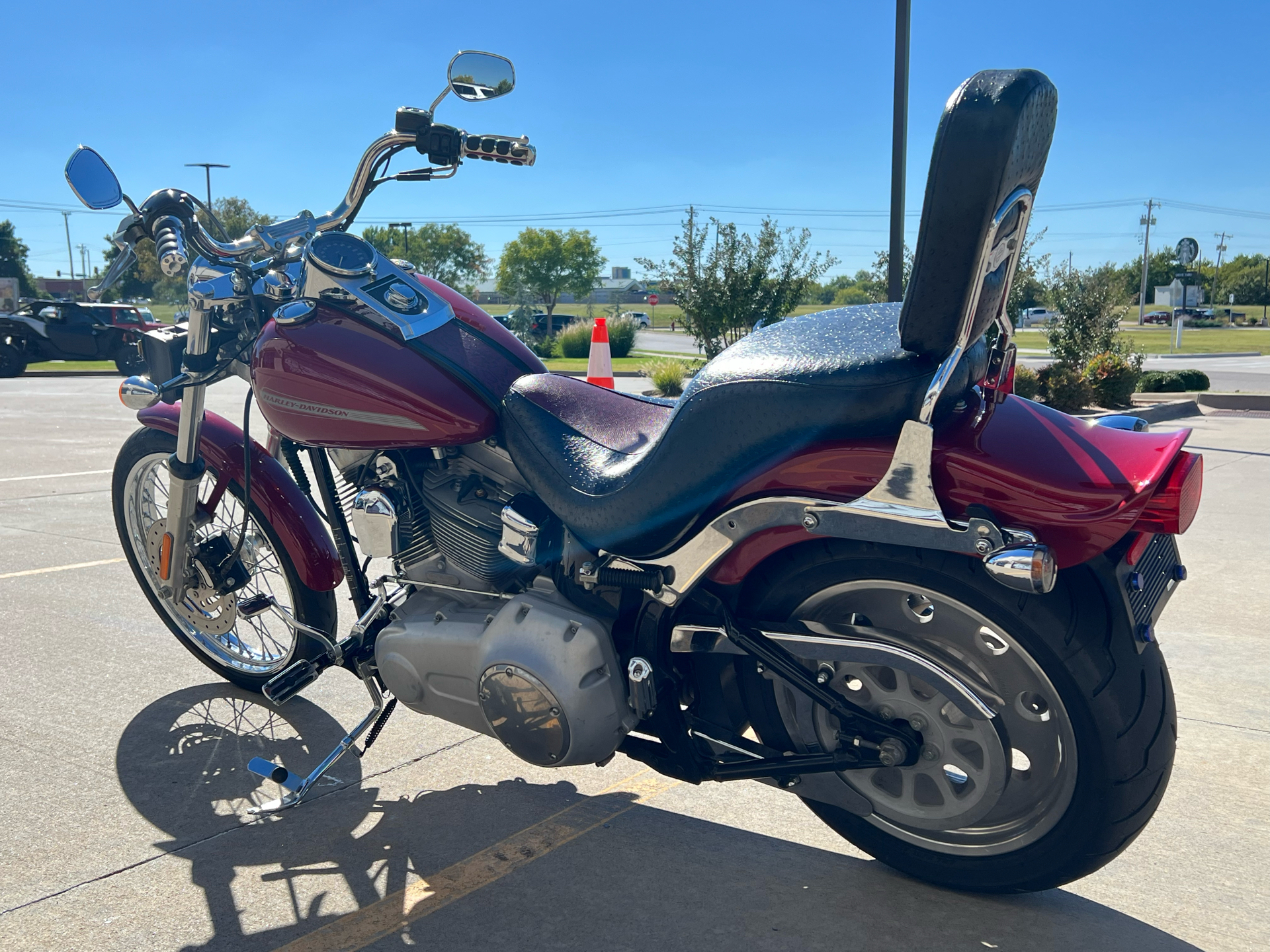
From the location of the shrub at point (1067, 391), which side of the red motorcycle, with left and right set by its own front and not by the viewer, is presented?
right

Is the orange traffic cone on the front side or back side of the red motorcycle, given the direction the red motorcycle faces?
on the front side

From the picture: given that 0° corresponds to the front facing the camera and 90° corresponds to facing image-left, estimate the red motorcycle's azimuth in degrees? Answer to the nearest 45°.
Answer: approximately 135°

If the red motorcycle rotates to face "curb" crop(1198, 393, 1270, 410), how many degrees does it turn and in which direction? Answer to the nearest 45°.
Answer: approximately 90° to its right

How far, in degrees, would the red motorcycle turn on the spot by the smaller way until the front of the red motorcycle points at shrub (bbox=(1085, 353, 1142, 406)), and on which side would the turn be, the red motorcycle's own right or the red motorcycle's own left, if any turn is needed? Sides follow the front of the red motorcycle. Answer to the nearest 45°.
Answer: approximately 90° to the red motorcycle's own right

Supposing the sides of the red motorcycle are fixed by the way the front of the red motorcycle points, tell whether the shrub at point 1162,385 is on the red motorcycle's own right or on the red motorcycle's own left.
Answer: on the red motorcycle's own right
